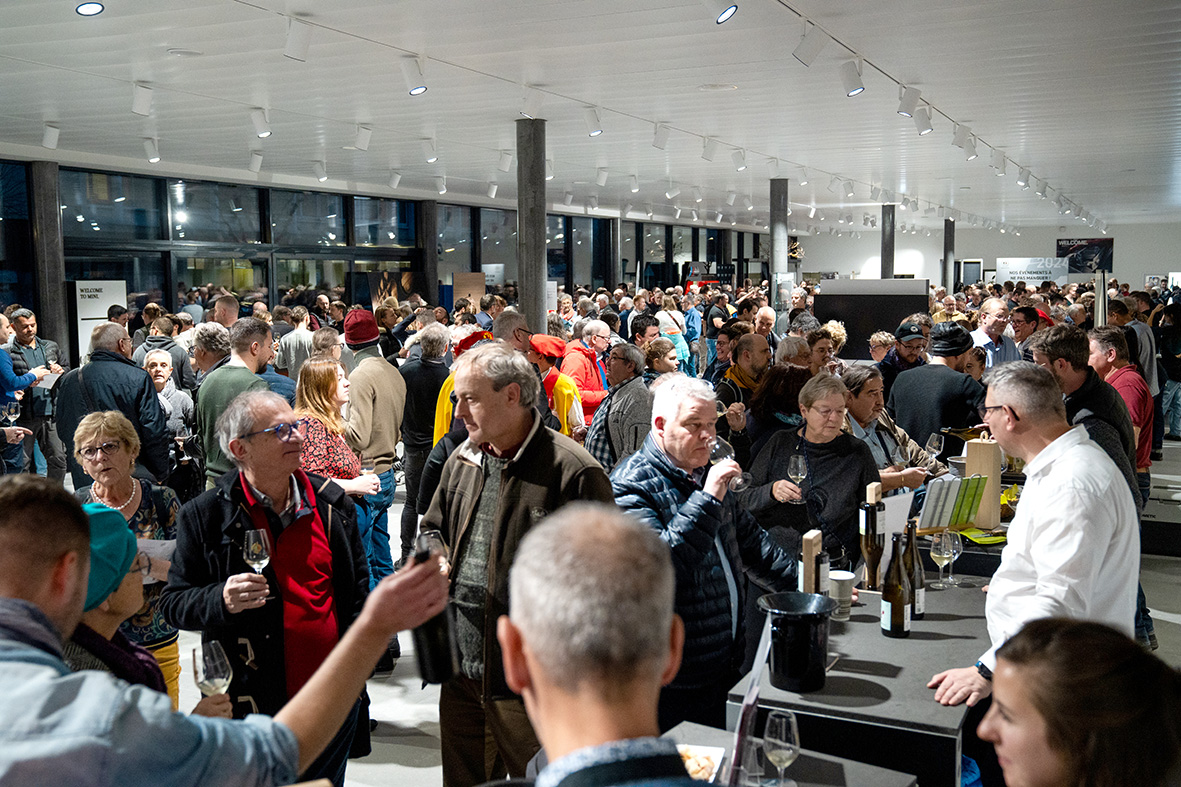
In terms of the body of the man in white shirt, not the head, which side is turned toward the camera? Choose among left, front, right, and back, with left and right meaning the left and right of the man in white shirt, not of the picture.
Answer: left

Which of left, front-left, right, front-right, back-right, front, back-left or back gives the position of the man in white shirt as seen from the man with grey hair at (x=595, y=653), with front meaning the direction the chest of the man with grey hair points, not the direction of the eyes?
front-right

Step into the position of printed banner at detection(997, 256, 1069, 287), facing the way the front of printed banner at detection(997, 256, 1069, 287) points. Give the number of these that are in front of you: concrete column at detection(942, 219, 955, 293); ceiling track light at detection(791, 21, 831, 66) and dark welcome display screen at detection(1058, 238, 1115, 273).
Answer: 1

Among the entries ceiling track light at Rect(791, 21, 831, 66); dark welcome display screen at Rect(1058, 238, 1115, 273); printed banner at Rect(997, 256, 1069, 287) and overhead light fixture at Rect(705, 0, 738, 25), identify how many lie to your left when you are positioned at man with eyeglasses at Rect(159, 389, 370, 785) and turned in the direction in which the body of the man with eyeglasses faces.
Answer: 4

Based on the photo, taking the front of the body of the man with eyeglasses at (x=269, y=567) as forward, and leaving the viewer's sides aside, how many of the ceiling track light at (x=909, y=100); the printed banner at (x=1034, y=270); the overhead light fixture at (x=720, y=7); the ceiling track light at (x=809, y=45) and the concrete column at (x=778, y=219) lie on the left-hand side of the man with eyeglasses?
5

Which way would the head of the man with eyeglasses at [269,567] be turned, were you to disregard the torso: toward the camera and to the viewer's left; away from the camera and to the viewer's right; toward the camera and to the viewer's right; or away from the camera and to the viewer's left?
toward the camera and to the viewer's right

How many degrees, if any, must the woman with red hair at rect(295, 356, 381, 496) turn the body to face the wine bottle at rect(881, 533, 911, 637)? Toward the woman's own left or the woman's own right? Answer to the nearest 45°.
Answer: approximately 45° to the woman's own right

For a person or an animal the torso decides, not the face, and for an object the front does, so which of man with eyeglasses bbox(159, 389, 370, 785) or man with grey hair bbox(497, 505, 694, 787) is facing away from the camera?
the man with grey hair

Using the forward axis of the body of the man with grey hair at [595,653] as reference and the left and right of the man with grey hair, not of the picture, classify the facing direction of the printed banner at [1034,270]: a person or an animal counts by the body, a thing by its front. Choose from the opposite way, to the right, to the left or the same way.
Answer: the opposite way

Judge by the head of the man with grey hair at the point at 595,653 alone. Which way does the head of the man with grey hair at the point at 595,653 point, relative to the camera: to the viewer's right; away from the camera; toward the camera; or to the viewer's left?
away from the camera

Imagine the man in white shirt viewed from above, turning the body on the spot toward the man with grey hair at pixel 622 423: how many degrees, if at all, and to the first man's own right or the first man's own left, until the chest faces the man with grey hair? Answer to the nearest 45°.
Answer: approximately 45° to the first man's own right

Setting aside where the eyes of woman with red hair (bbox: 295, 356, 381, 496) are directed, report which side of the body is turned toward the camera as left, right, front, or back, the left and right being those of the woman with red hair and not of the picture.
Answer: right

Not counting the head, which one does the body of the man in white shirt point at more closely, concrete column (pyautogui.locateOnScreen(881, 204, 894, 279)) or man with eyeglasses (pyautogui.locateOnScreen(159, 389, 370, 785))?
the man with eyeglasses

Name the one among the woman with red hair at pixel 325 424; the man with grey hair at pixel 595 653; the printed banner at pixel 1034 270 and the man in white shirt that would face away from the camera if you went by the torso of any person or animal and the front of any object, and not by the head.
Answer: the man with grey hair
